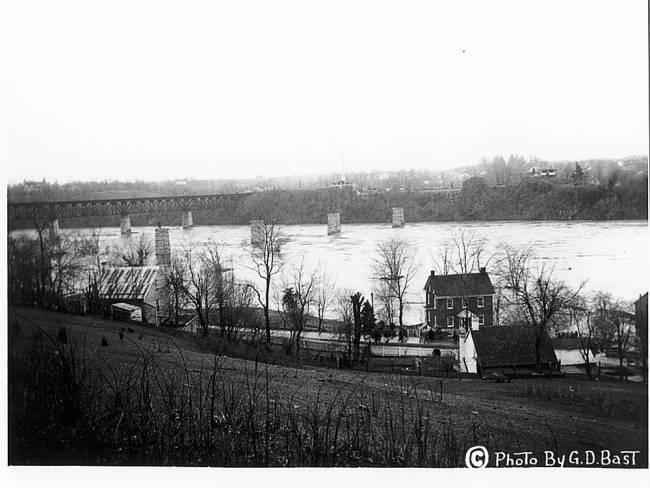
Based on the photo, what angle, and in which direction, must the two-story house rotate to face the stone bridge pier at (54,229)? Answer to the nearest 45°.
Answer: approximately 90° to its right

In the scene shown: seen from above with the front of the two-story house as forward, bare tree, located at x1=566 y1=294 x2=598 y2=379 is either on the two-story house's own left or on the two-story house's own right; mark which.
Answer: on the two-story house's own left

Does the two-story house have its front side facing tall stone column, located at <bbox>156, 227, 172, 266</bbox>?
no

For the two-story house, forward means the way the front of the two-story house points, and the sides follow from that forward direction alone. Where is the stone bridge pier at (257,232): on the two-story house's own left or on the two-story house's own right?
on the two-story house's own right

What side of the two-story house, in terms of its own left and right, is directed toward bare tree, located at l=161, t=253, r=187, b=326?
right

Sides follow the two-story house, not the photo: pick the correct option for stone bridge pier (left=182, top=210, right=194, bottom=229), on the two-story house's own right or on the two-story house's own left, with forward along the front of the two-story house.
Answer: on the two-story house's own right

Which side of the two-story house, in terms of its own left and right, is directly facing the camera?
front

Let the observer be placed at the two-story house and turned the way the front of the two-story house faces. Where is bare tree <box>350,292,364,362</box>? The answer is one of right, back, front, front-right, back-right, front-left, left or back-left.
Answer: right

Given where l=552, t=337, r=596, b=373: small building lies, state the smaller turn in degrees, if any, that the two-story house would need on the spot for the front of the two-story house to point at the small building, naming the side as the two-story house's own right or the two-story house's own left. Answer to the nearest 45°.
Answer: approximately 90° to the two-story house's own left

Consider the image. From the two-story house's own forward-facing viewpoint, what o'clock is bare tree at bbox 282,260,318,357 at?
The bare tree is roughly at 3 o'clock from the two-story house.

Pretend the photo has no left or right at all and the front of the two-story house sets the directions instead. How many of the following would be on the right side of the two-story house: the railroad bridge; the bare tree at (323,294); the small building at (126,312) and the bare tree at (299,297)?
4

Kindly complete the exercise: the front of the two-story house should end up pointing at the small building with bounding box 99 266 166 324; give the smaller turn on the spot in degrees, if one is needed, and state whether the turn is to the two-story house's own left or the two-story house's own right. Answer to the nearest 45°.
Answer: approximately 90° to the two-story house's own right

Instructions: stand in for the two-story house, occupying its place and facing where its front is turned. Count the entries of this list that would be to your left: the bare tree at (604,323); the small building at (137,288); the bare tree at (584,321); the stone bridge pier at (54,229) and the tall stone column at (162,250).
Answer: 2
